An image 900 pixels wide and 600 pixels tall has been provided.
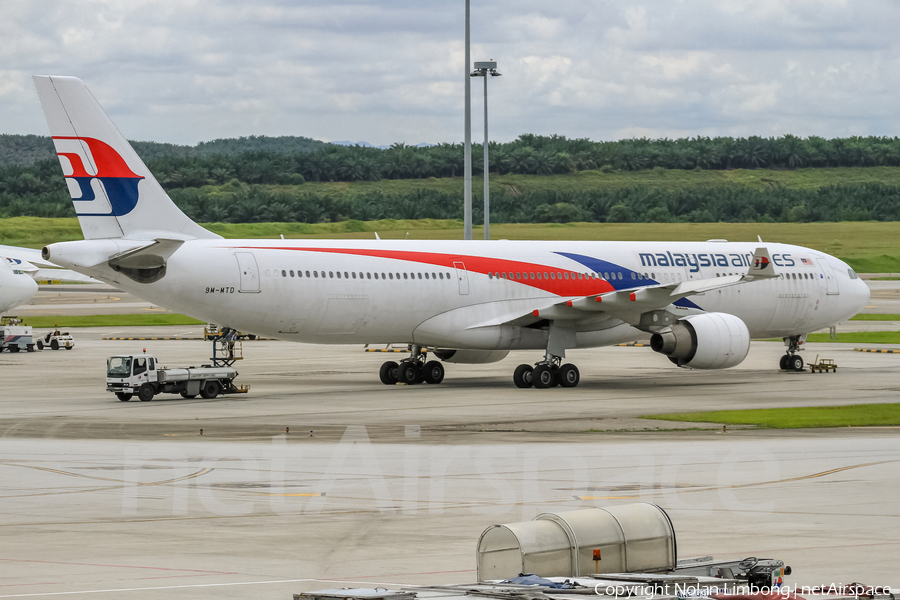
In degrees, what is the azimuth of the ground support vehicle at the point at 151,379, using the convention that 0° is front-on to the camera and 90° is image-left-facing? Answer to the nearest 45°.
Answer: approximately 45°

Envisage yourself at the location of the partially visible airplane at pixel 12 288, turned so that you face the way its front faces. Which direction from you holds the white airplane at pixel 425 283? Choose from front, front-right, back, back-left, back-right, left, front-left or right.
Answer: front-right

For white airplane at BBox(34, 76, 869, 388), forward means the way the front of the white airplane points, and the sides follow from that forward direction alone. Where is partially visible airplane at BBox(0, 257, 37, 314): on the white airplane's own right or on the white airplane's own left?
on the white airplane's own left

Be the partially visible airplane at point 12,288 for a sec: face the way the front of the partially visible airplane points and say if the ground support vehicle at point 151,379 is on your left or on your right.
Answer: on your right

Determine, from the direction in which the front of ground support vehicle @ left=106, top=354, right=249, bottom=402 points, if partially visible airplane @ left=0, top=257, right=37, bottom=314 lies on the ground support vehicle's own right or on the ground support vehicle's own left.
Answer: on the ground support vehicle's own right

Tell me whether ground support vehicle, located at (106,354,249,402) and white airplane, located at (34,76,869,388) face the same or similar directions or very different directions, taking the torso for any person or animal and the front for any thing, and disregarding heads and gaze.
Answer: very different directions

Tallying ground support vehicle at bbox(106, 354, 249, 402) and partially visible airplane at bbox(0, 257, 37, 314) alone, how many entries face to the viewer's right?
1

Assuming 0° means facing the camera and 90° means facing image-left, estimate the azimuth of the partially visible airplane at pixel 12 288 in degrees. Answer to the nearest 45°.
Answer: approximately 270°

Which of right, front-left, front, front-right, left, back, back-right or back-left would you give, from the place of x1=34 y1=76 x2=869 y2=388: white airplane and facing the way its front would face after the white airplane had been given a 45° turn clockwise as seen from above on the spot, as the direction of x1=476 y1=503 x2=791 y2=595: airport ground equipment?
right

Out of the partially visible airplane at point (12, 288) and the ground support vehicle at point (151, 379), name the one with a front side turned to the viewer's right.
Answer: the partially visible airplane

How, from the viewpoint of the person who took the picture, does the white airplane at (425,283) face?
facing away from the viewer and to the right of the viewer
